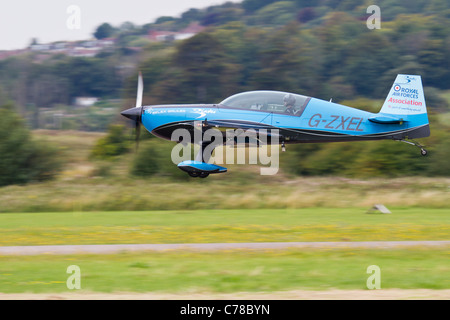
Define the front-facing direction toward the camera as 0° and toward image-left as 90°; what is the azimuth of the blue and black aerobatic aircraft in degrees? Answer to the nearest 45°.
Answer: approximately 90°

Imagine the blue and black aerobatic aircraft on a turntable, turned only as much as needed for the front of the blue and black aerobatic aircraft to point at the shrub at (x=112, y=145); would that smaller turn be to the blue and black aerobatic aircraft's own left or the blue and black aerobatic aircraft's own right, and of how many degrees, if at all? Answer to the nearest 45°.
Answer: approximately 45° to the blue and black aerobatic aircraft's own right

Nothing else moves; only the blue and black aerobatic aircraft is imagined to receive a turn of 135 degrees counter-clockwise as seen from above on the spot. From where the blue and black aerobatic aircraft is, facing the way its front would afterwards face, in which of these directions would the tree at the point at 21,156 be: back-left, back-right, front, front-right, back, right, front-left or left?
back
